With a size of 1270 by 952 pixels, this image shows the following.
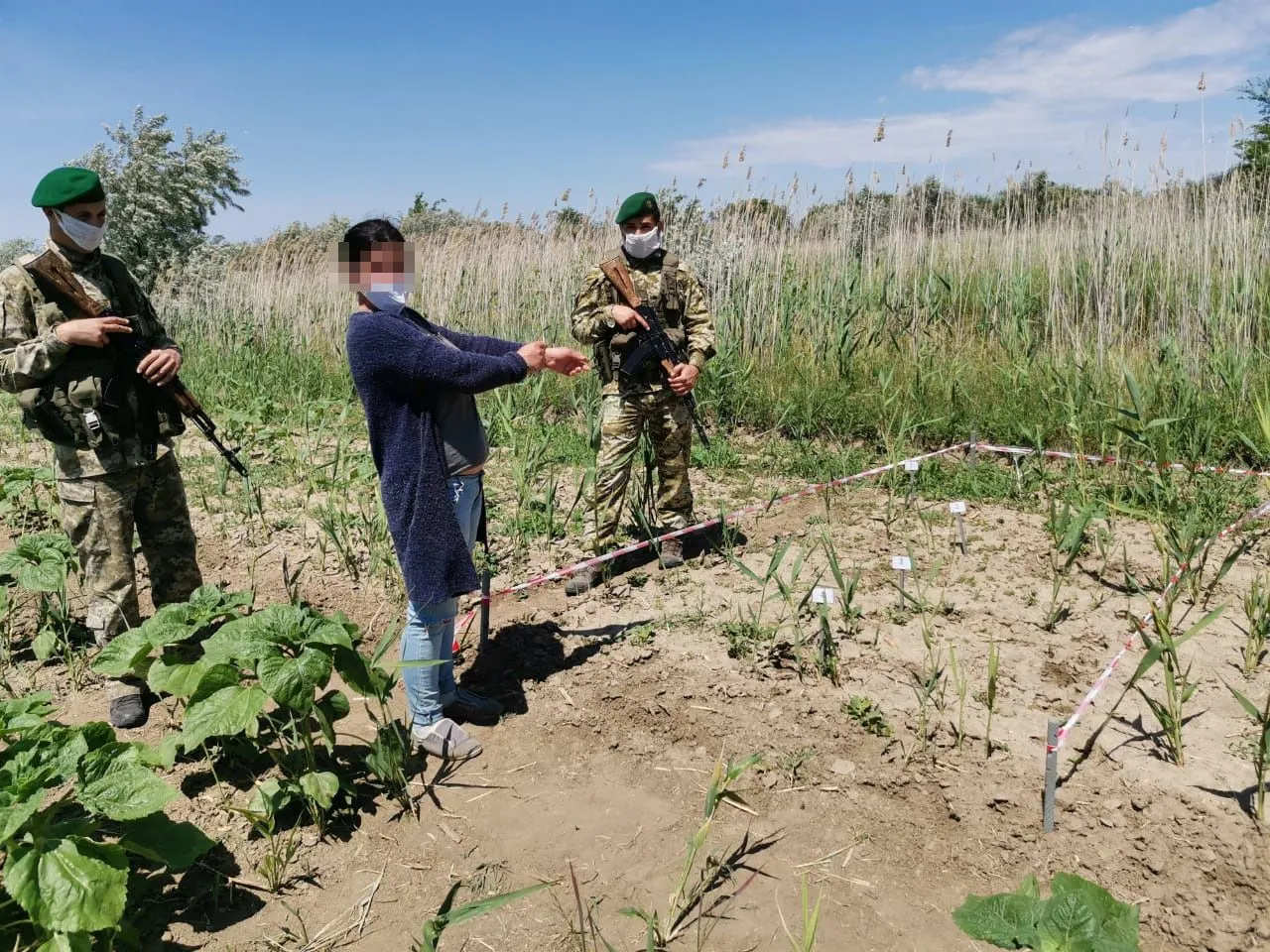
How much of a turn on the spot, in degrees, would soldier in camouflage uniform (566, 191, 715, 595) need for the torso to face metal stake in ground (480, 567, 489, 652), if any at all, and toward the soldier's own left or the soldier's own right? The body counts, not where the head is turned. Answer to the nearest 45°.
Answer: approximately 45° to the soldier's own right

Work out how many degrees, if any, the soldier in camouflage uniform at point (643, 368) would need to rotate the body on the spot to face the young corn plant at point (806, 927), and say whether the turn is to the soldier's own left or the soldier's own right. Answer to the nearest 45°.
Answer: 0° — they already face it

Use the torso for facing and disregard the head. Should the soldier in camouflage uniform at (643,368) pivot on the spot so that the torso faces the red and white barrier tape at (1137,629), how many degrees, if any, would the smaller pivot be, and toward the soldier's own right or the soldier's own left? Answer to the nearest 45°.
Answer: approximately 45° to the soldier's own left

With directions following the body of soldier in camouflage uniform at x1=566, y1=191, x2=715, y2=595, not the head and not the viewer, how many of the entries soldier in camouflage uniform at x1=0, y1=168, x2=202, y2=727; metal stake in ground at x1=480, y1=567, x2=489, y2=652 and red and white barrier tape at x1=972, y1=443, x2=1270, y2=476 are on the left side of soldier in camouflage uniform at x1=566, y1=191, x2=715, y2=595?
1

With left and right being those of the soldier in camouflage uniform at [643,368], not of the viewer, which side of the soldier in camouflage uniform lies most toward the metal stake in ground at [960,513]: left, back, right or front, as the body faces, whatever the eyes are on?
left

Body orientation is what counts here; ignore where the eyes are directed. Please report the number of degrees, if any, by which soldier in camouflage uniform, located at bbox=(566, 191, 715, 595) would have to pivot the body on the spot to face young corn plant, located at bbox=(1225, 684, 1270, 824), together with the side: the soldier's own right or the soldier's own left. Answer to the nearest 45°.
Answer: approximately 45° to the soldier's own left
